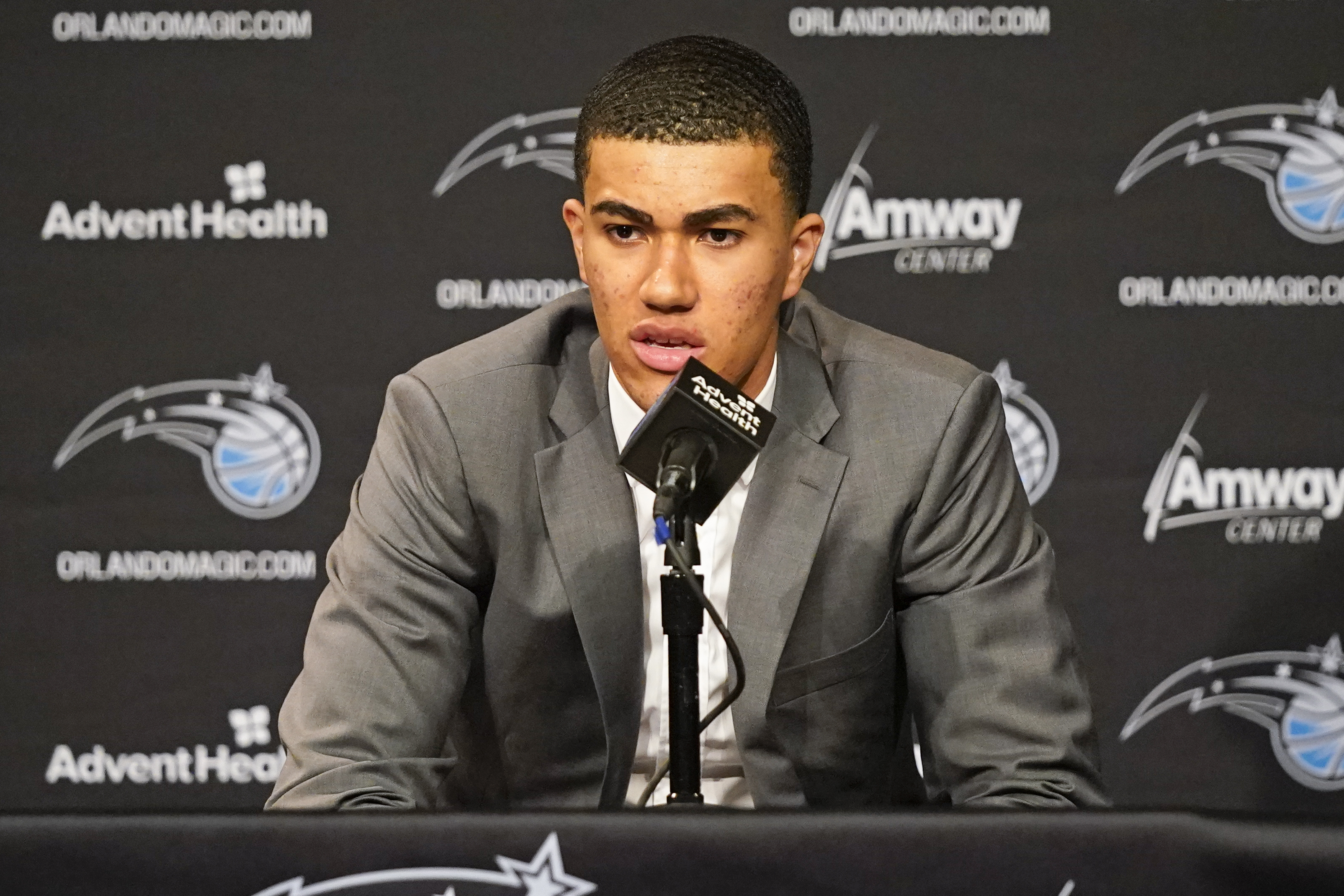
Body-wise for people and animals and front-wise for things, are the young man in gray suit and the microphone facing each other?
yes

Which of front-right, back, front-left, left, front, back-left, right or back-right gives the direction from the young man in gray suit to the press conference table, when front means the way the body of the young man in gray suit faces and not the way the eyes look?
front

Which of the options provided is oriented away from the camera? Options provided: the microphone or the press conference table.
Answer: the microphone

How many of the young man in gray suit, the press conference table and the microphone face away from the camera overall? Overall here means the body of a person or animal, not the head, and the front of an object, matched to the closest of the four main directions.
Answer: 1

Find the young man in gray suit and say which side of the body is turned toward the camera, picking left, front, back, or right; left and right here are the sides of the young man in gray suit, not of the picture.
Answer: front

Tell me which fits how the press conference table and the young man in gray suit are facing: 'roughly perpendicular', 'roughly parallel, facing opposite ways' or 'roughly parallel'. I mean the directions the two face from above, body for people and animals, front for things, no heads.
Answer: roughly parallel

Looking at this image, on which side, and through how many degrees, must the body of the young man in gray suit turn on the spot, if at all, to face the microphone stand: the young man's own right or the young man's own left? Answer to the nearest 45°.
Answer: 0° — they already face it

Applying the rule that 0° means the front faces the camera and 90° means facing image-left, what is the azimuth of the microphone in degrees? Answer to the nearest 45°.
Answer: approximately 180°

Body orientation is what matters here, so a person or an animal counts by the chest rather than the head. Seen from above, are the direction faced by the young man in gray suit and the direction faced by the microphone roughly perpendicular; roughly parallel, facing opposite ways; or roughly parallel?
roughly parallel, facing opposite ways

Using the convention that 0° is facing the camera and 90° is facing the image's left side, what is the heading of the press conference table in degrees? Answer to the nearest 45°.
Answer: approximately 0°

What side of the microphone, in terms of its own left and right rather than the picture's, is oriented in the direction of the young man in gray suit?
front

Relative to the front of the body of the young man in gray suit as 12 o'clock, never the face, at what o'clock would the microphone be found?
The microphone is roughly at 12 o'clock from the young man in gray suit.
